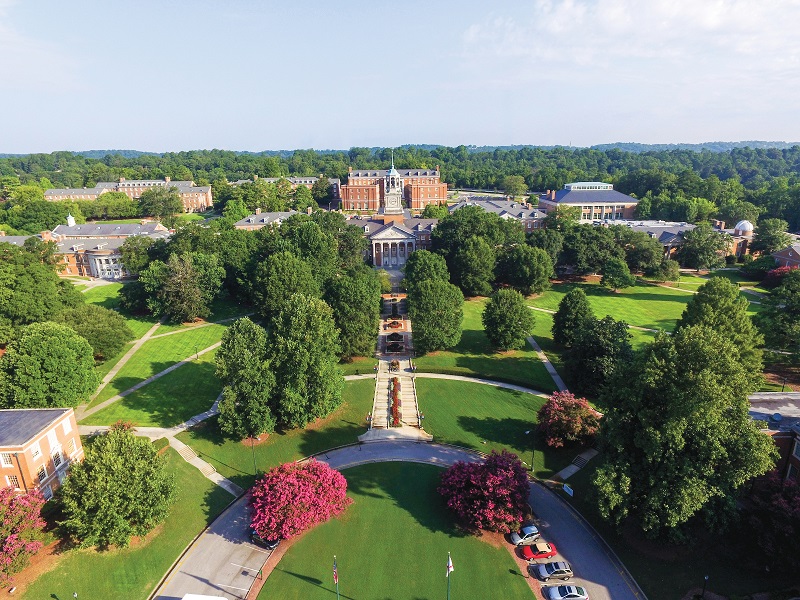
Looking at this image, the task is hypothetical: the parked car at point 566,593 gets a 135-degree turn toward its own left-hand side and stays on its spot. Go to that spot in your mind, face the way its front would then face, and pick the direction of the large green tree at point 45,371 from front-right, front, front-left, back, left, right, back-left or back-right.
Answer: back-right

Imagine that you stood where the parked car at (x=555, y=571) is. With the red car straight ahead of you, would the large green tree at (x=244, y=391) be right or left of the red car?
left

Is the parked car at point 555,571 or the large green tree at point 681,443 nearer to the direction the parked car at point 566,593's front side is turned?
the parked car

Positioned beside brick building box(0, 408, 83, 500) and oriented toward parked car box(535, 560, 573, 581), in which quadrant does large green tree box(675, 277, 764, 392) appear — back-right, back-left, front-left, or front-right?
front-left

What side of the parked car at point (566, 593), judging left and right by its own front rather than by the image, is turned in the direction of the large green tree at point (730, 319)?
right

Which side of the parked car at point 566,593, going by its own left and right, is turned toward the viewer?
left

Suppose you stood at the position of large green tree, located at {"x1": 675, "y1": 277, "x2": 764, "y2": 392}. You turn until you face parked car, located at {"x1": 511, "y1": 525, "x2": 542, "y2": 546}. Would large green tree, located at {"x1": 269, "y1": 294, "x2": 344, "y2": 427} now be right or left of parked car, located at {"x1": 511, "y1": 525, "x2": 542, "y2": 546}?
right

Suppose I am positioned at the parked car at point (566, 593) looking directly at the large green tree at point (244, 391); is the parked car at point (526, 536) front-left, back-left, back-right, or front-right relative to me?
front-right

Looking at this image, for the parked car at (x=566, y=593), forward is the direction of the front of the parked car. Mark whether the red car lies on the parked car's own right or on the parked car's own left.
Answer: on the parked car's own right

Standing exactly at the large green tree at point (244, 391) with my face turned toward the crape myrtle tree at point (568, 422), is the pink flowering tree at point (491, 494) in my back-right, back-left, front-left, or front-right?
front-right

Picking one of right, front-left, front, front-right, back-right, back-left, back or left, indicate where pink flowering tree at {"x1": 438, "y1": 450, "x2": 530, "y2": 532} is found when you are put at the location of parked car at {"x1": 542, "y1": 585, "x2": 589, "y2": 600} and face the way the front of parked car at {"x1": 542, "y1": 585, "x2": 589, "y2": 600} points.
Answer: front-right

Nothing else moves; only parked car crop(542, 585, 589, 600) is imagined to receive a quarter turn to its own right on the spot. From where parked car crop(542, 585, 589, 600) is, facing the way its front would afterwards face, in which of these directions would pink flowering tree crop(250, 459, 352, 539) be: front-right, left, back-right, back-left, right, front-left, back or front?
left

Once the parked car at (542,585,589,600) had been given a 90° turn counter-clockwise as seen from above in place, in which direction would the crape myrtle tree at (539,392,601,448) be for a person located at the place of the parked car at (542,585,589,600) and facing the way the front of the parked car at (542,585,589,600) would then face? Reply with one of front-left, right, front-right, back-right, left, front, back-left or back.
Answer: back

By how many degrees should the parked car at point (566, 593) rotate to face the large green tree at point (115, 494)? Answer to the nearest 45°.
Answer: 0° — it already faces it

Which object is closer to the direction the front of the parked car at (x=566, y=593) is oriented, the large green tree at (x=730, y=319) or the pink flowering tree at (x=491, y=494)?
the pink flowering tree

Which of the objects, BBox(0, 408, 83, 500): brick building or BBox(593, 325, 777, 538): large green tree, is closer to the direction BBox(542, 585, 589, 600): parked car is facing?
the brick building

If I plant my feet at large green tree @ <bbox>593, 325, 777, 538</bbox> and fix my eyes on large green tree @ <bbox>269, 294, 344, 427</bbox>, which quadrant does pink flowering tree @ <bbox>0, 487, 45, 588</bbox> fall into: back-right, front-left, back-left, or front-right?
front-left

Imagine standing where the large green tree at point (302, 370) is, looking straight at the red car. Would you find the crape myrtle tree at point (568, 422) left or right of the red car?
left

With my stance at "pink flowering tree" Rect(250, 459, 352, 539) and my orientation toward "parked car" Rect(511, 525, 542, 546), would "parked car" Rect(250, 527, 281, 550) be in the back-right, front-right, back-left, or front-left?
back-right

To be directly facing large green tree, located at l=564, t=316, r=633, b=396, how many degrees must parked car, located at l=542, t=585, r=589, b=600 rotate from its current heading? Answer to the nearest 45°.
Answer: approximately 90° to its right

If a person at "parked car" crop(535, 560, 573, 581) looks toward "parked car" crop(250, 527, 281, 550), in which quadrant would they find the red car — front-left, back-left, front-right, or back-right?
front-right

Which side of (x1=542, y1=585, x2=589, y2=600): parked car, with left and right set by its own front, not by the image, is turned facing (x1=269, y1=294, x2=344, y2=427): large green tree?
front
